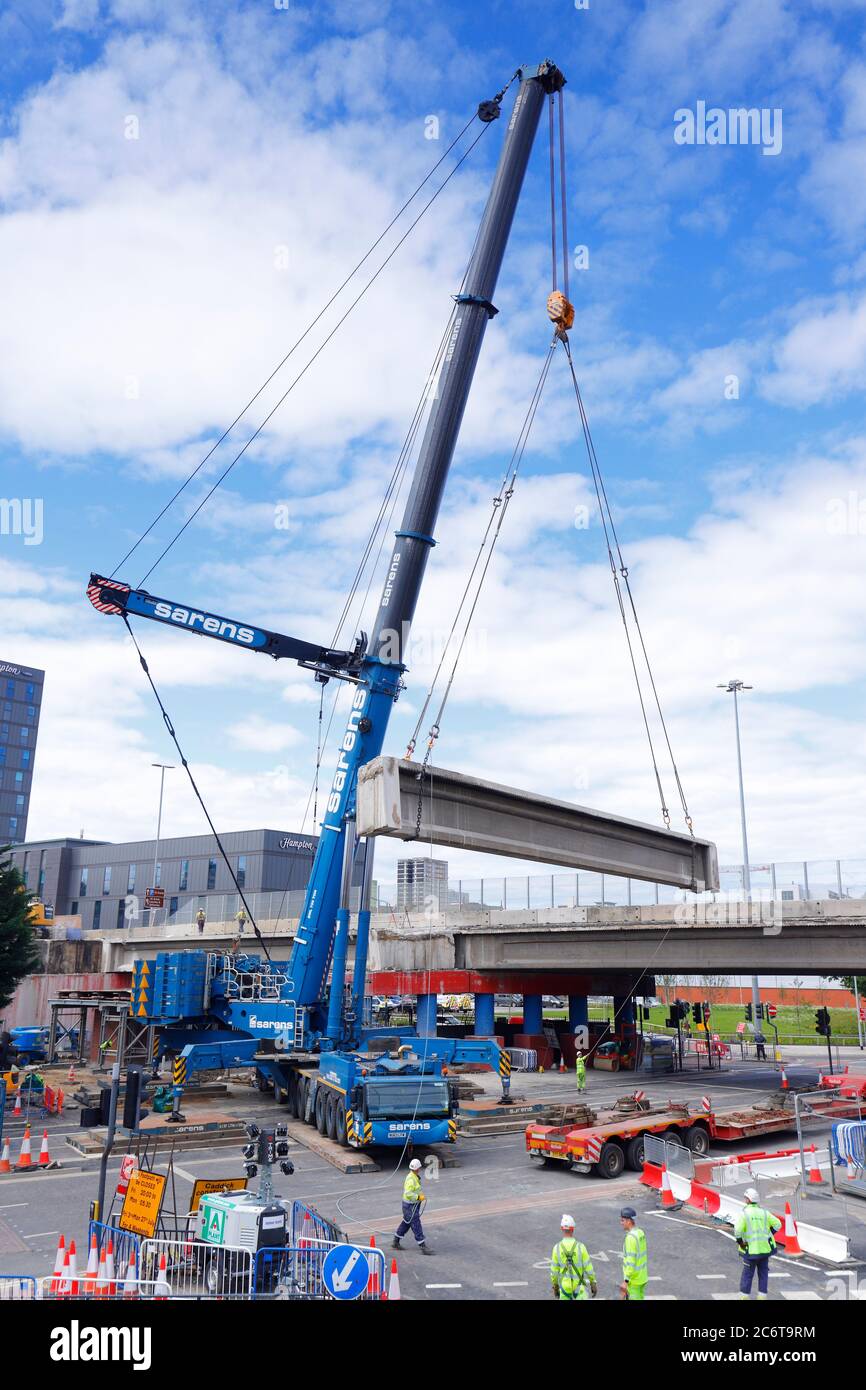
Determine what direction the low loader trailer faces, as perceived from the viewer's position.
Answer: facing away from the viewer and to the right of the viewer

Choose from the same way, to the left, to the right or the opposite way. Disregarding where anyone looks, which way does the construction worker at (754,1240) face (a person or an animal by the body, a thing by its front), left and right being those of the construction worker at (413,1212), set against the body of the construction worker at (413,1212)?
to the left

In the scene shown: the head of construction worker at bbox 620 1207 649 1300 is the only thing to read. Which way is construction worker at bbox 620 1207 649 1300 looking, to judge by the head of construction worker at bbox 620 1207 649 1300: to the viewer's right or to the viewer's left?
to the viewer's left

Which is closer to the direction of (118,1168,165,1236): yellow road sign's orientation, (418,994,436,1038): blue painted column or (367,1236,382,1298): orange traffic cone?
the orange traffic cone

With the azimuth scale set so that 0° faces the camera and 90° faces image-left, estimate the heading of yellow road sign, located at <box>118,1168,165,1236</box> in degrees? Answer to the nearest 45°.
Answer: approximately 0°
